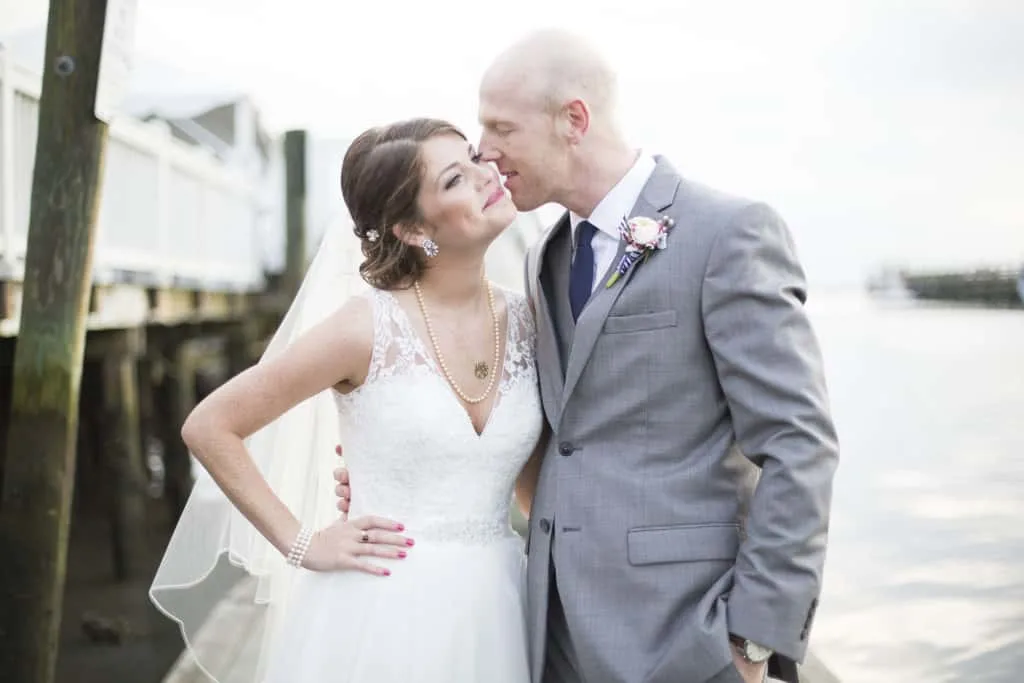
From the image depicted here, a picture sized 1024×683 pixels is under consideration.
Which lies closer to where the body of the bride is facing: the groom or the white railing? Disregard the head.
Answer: the groom

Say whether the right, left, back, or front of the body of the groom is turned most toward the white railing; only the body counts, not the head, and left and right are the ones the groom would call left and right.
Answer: right

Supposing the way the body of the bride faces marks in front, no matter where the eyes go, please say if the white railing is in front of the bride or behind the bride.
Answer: behind

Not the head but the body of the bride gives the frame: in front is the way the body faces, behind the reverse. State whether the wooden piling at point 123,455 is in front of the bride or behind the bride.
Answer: behind

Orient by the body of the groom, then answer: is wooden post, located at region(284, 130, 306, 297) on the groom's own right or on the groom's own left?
on the groom's own right

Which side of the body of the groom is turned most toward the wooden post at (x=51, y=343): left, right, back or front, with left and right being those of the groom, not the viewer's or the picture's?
right

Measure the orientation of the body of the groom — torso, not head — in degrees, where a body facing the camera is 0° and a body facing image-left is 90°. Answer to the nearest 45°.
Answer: approximately 45°

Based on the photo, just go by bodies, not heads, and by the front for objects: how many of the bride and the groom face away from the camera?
0

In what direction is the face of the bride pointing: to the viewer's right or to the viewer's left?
to the viewer's right

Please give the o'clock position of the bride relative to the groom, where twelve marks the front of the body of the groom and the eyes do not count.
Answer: The bride is roughly at 2 o'clock from the groom.

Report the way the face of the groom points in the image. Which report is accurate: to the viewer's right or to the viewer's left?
to the viewer's left
